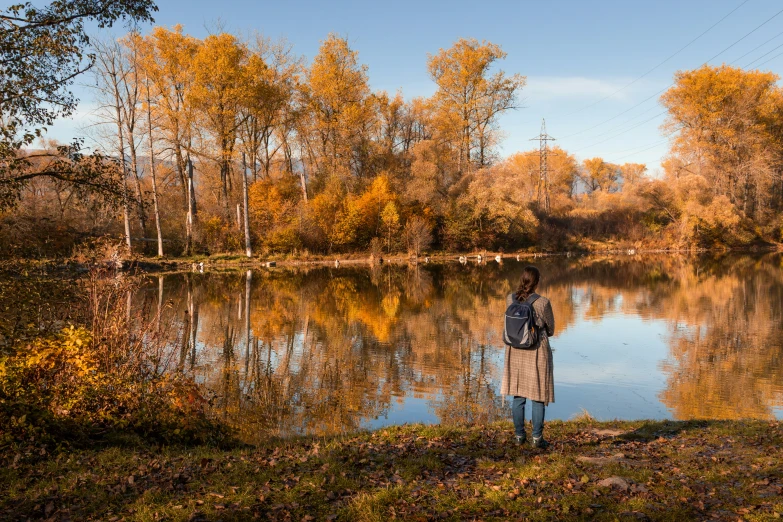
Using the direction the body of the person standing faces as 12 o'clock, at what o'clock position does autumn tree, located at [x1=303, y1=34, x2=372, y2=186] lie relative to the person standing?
The autumn tree is roughly at 10 o'clock from the person standing.

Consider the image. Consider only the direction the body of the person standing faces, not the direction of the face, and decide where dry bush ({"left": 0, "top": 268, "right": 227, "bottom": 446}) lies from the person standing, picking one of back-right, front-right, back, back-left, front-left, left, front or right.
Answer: back-left

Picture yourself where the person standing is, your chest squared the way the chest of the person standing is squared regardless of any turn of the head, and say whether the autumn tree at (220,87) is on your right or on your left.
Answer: on your left

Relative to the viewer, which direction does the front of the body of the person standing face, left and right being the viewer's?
facing away from the viewer and to the right of the viewer

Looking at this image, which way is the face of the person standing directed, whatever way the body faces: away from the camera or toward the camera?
away from the camera

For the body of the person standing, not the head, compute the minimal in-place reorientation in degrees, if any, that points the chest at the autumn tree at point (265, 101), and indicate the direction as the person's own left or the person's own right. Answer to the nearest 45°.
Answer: approximately 90° to the person's own left
